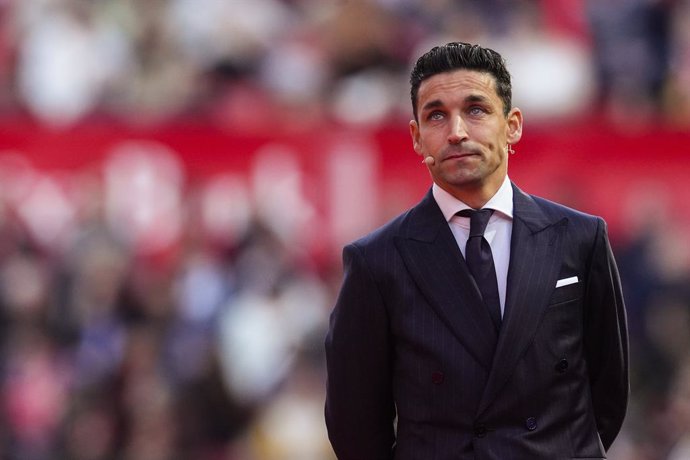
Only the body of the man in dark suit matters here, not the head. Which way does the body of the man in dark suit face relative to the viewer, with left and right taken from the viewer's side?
facing the viewer

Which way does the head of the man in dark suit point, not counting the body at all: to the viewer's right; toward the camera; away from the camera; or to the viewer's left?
toward the camera
